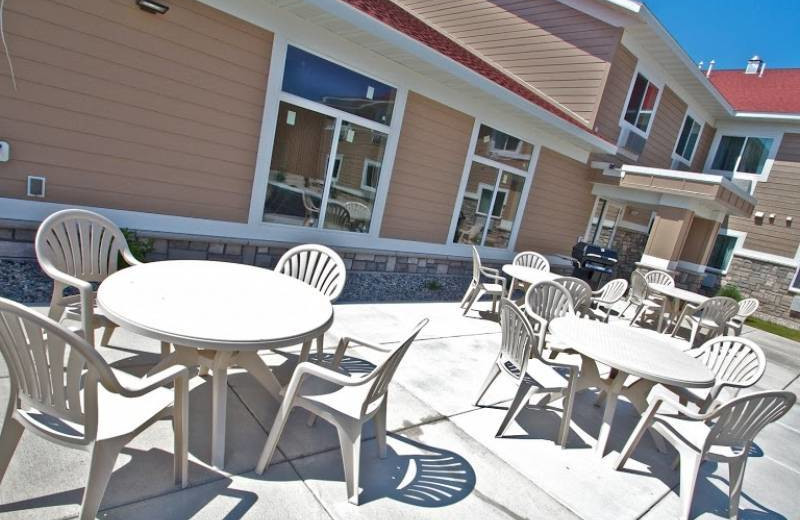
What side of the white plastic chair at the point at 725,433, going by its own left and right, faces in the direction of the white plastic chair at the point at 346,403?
left

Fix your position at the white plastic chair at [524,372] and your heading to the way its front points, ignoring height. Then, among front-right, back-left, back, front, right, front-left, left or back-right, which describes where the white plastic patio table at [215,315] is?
back-right

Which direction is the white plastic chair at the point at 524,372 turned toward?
to the viewer's right

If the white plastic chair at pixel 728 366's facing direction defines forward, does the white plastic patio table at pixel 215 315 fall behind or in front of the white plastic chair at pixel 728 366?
in front

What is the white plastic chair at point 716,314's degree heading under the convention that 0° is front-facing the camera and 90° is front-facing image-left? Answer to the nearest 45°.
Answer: approximately 135°

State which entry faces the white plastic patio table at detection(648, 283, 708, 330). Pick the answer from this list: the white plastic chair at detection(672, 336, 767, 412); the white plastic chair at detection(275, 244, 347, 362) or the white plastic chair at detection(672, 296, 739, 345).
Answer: the white plastic chair at detection(672, 296, 739, 345)

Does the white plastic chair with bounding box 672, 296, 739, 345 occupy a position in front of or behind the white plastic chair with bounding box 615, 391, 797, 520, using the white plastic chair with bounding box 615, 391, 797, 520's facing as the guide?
in front

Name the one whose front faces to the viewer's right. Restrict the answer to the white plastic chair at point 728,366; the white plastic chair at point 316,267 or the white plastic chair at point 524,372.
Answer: the white plastic chair at point 524,372

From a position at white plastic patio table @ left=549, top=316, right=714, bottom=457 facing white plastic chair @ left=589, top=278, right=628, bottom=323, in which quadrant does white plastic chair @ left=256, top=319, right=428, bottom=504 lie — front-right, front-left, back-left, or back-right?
back-left

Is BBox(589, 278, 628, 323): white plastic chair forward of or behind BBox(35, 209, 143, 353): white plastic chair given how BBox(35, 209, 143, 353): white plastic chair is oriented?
forward

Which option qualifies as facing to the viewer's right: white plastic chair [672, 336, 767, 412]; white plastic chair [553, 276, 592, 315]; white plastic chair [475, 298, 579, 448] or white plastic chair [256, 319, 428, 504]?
white plastic chair [475, 298, 579, 448]

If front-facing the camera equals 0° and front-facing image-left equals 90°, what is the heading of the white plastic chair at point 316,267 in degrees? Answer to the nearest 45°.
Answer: approximately 45°

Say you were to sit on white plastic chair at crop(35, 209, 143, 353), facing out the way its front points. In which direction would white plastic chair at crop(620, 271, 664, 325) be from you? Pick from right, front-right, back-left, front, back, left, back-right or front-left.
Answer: front-left

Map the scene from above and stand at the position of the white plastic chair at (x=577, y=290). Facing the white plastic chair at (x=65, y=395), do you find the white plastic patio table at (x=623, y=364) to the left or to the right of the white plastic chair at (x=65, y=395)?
left

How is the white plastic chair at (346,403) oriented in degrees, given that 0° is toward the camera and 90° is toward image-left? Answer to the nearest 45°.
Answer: approximately 135°
